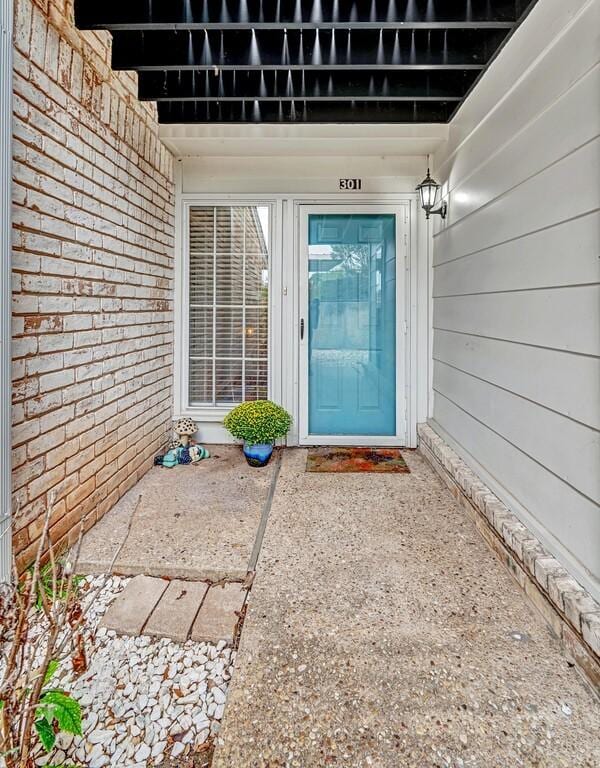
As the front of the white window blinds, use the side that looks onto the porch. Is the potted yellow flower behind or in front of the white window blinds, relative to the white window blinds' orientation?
in front

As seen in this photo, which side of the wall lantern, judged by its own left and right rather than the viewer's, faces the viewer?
left

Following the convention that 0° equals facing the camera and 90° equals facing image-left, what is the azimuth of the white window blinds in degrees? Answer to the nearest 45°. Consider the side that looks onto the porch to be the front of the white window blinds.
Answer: approximately 0°
